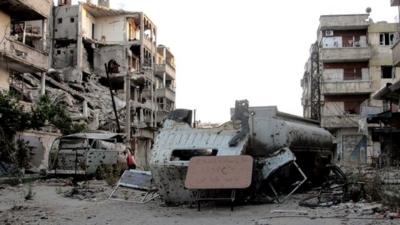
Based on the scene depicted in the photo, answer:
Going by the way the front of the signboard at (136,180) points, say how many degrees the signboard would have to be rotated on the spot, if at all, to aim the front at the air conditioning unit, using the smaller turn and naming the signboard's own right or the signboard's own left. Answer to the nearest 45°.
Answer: approximately 135° to the signboard's own left

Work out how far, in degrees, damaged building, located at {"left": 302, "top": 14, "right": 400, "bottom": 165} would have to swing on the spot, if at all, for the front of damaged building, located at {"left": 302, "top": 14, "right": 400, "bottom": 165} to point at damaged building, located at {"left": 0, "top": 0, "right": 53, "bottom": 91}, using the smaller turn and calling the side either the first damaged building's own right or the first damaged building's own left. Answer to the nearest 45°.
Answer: approximately 45° to the first damaged building's own right

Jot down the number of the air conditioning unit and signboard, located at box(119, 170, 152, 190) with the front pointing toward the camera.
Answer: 2

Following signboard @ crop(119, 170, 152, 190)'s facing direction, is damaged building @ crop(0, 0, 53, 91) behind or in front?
behind

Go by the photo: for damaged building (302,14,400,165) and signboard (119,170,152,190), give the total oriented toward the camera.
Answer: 2

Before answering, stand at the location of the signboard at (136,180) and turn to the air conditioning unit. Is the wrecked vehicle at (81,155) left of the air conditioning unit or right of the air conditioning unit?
left

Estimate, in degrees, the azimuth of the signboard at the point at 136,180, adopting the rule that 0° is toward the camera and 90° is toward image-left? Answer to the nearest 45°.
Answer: approximately 0°
